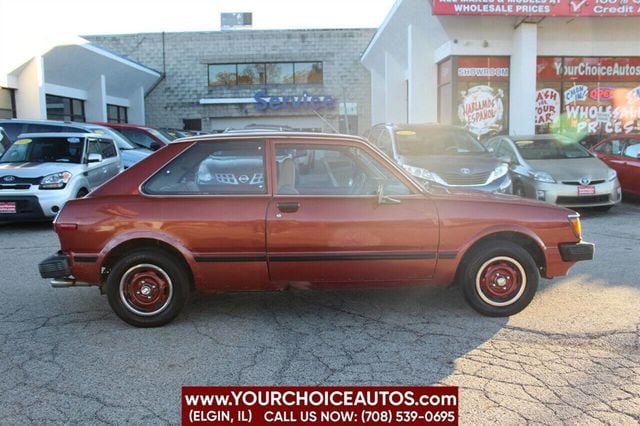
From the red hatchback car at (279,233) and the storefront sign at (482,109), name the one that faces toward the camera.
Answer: the storefront sign

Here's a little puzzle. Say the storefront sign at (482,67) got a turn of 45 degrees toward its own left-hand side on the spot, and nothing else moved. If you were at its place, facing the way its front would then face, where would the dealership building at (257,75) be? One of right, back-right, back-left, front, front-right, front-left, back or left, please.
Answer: back

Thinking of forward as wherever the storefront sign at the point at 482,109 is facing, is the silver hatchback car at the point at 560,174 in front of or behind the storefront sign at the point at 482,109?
in front

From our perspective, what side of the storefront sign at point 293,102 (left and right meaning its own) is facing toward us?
front

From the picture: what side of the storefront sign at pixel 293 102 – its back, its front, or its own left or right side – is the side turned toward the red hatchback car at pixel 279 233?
front

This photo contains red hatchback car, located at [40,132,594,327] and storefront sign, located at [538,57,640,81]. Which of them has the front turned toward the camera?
the storefront sign

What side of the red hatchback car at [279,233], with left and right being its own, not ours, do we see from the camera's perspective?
right

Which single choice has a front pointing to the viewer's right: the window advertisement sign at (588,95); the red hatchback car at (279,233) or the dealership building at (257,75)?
the red hatchback car

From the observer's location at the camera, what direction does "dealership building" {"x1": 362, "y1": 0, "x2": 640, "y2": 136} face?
facing the viewer

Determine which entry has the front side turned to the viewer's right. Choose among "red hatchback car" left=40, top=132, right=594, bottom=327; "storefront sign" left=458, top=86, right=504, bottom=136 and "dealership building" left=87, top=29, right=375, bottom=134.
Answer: the red hatchback car

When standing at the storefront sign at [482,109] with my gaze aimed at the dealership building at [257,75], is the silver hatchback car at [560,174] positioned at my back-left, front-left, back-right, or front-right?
back-left

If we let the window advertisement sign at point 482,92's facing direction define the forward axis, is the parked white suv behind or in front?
in front
